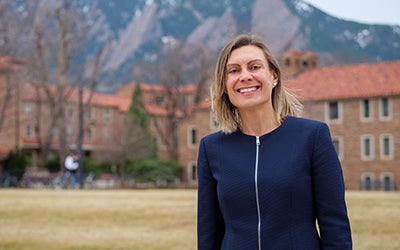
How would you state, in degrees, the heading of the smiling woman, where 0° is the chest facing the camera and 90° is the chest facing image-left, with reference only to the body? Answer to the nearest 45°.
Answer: approximately 0°

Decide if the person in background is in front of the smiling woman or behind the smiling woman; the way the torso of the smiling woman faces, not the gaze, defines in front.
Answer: behind

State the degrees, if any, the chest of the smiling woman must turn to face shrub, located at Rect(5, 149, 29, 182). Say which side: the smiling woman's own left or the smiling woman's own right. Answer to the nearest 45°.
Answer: approximately 135° to the smiling woman's own right
